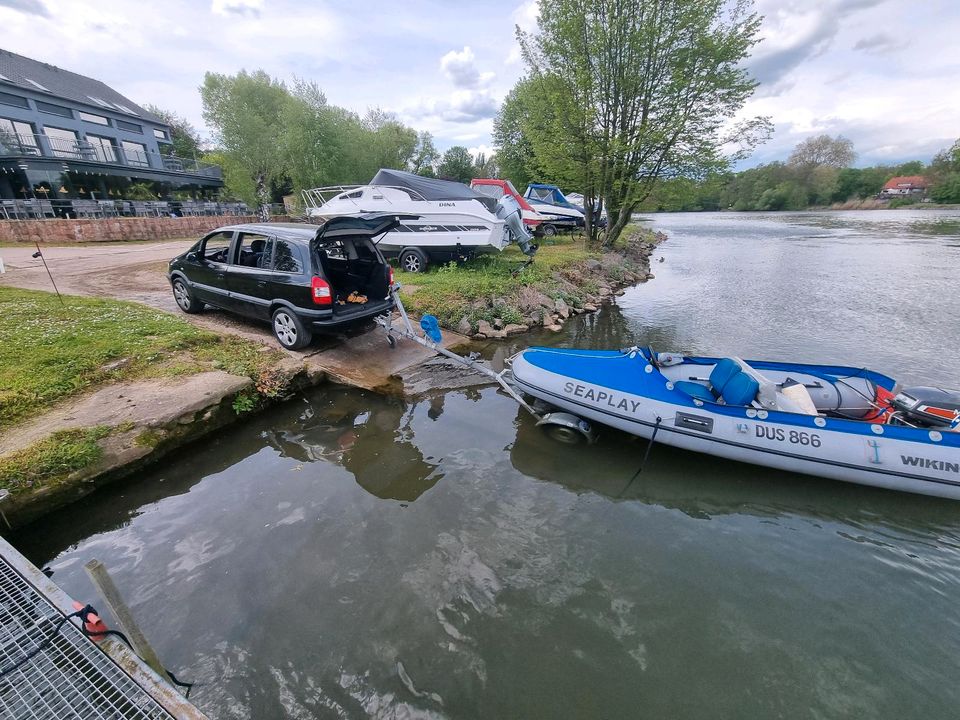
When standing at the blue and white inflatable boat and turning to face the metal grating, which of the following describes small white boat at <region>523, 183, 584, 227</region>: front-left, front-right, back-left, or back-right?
back-right

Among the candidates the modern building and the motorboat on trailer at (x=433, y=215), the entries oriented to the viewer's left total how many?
1

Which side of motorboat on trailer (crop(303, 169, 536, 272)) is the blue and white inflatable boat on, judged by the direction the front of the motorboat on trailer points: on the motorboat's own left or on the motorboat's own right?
on the motorboat's own left

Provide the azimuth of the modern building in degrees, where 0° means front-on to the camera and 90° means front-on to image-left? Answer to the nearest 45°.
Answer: approximately 315°

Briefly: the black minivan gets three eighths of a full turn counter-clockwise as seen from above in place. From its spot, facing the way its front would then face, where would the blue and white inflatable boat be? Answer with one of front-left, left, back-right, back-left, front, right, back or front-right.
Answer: front-left

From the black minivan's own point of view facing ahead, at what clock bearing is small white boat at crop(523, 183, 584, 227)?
The small white boat is roughly at 3 o'clock from the black minivan.

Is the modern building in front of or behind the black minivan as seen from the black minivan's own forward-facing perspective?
in front

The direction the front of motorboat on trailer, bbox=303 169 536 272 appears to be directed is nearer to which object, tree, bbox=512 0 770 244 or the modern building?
the modern building

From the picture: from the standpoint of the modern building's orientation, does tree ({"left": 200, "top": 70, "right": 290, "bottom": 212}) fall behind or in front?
in front

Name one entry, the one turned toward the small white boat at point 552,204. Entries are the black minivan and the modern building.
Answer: the modern building

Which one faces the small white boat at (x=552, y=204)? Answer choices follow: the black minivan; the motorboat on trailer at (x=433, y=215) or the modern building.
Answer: the modern building

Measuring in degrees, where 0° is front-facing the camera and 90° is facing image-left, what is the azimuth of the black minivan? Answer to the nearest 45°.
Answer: approximately 135°

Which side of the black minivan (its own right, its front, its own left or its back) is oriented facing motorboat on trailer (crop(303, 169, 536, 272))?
right

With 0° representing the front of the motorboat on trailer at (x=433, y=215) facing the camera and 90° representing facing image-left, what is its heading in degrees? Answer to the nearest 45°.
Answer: approximately 90°

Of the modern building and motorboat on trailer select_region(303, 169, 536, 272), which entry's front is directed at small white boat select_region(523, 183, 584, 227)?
the modern building

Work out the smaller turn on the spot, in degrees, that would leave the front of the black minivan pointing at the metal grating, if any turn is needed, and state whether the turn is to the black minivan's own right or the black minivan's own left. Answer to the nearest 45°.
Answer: approximately 135° to the black minivan's own left
